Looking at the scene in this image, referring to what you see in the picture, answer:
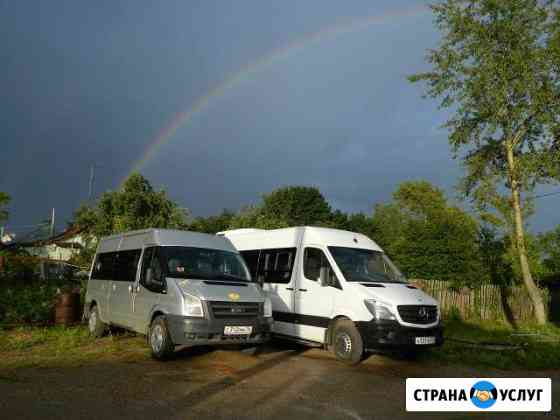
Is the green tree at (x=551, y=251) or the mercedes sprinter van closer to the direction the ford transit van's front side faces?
the mercedes sprinter van

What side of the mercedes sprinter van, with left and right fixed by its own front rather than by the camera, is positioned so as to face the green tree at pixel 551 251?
left

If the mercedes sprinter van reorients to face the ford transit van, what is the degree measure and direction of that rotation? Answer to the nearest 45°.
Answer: approximately 90° to its right

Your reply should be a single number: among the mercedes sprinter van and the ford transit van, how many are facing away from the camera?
0

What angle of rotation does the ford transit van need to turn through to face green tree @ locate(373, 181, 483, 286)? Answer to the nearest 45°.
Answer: approximately 90° to its left

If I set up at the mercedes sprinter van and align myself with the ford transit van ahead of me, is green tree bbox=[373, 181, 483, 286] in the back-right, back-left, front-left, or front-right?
back-right

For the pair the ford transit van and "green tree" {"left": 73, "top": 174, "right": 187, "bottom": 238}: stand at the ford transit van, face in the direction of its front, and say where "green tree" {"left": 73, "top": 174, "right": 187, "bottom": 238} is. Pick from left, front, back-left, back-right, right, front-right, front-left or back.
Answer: back-left

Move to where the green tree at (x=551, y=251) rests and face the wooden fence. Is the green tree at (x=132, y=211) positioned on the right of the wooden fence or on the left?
right

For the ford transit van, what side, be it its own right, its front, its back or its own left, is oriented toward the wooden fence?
left

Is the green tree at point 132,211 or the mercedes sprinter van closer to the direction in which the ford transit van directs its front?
the mercedes sprinter van
